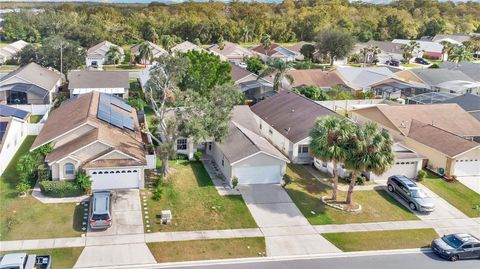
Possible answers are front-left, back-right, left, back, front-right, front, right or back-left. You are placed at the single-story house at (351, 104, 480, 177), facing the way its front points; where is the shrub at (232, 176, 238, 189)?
right

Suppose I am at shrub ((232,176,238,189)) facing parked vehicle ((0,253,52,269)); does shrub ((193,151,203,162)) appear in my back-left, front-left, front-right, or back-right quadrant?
back-right

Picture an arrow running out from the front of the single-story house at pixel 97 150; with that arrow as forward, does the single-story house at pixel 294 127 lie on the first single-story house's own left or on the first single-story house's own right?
on the first single-story house's own left

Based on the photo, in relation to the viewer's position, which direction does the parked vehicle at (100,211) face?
facing away from the viewer

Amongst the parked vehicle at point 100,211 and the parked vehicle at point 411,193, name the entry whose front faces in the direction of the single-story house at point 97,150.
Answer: the parked vehicle at point 100,211

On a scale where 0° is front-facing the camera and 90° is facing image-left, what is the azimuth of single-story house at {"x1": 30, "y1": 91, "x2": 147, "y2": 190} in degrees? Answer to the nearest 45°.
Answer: approximately 0°

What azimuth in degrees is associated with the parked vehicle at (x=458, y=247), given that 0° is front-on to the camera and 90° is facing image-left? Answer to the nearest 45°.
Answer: approximately 45°

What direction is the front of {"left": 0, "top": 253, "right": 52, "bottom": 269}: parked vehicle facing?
to the viewer's left

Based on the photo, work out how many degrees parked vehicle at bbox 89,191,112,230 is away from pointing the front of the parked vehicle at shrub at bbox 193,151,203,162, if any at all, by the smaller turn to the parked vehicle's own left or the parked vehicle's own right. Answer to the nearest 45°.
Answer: approximately 45° to the parked vehicle's own right

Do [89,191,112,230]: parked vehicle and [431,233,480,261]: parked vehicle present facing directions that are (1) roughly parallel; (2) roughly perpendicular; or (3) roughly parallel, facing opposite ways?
roughly perpendicular

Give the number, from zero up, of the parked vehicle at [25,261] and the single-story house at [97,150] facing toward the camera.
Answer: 1

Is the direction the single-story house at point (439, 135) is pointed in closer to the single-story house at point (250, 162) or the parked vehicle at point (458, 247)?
the parked vehicle

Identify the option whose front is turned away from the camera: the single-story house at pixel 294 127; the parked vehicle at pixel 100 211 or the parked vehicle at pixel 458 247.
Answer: the parked vehicle at pixel 100 211

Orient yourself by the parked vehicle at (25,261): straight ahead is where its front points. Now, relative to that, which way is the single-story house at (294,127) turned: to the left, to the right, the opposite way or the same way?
to the left
